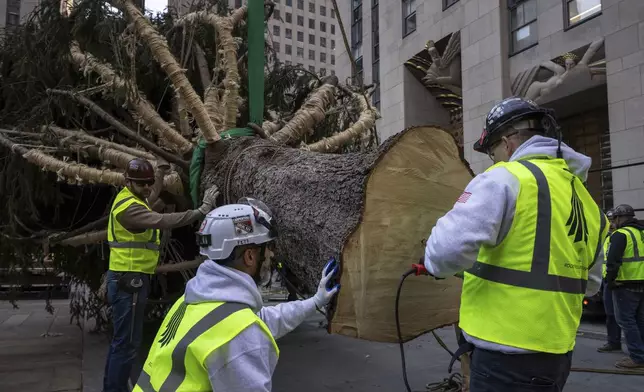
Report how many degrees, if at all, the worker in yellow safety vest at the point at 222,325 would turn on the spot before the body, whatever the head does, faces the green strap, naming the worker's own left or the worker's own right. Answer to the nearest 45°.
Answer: approximately 45° to the worker's own left

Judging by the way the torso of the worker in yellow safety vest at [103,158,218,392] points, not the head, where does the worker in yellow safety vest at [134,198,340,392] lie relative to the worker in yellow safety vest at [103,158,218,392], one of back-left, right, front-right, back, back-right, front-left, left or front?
front-right

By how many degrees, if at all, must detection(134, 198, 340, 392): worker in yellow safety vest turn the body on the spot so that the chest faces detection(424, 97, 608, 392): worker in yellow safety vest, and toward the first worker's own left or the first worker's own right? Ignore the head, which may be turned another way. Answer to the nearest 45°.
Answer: approximately 45° to the first worker's own right

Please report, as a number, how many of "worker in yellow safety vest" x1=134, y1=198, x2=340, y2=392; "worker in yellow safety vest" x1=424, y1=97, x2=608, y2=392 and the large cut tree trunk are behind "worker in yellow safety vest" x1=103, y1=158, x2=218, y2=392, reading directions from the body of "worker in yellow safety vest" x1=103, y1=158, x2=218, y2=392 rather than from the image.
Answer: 0

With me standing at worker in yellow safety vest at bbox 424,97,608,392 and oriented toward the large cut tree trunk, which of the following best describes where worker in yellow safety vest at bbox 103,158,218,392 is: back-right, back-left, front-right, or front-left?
front-left

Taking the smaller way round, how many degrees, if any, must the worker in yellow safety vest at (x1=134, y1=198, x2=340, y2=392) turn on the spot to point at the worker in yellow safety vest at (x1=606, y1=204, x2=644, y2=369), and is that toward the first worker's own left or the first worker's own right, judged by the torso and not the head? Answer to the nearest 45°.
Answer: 0° — they already face them

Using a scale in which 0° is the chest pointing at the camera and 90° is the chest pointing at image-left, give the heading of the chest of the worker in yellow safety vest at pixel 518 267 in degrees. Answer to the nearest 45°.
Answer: approximately 135°

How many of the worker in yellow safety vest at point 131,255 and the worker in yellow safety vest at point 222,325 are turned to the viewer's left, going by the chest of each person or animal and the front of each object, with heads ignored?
0

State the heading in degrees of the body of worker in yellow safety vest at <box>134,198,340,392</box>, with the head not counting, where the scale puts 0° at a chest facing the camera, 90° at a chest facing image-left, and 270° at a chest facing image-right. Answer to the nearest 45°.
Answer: approximately 225°

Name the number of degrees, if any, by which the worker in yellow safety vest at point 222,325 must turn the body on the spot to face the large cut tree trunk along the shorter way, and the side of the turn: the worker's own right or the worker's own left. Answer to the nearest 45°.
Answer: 0° — they already face it

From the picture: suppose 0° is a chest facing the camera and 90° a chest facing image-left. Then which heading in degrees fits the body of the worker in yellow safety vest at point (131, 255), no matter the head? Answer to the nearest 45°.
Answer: approximately 315°

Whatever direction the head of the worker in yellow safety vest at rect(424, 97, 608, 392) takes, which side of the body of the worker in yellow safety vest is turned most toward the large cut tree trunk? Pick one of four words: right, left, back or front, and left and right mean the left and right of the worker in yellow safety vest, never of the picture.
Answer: front

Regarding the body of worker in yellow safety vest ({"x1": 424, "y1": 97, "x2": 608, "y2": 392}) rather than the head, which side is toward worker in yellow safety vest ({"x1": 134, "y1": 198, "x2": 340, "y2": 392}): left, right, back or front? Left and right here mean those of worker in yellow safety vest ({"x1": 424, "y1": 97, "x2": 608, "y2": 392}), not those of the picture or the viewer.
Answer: left

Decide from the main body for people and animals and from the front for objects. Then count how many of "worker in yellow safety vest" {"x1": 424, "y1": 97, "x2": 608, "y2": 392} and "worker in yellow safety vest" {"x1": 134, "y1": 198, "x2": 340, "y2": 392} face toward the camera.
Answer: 0

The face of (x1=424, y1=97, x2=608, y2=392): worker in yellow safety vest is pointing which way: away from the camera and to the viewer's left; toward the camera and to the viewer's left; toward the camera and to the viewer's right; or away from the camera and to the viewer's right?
away from the camera and to the viewer's left

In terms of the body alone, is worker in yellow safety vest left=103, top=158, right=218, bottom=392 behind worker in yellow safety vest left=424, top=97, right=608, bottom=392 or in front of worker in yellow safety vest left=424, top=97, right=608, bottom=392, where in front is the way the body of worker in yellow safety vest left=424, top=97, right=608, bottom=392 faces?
in front
